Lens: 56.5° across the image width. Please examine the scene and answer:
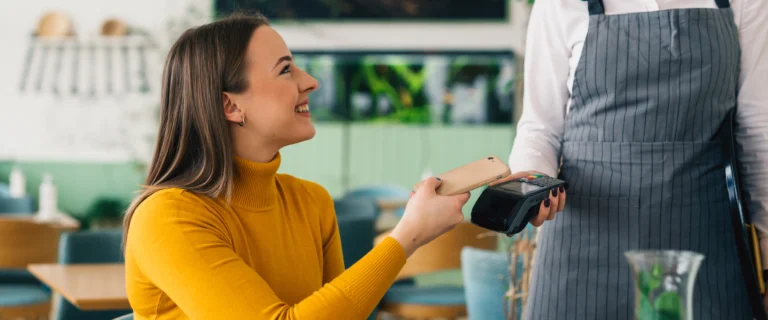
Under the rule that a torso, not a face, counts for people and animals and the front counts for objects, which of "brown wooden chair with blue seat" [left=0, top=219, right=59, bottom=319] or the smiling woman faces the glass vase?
the smiling woman

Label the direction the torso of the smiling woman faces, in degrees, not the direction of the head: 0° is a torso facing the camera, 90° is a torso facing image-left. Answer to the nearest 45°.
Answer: approximately 315°

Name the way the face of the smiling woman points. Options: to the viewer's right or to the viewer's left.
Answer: to the viewer's right

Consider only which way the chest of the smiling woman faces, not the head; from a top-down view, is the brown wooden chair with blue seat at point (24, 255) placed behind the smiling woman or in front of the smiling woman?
behind

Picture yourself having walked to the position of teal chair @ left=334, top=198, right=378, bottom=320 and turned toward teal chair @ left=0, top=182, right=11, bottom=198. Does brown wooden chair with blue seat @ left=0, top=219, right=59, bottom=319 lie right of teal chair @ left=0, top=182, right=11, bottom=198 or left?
left
